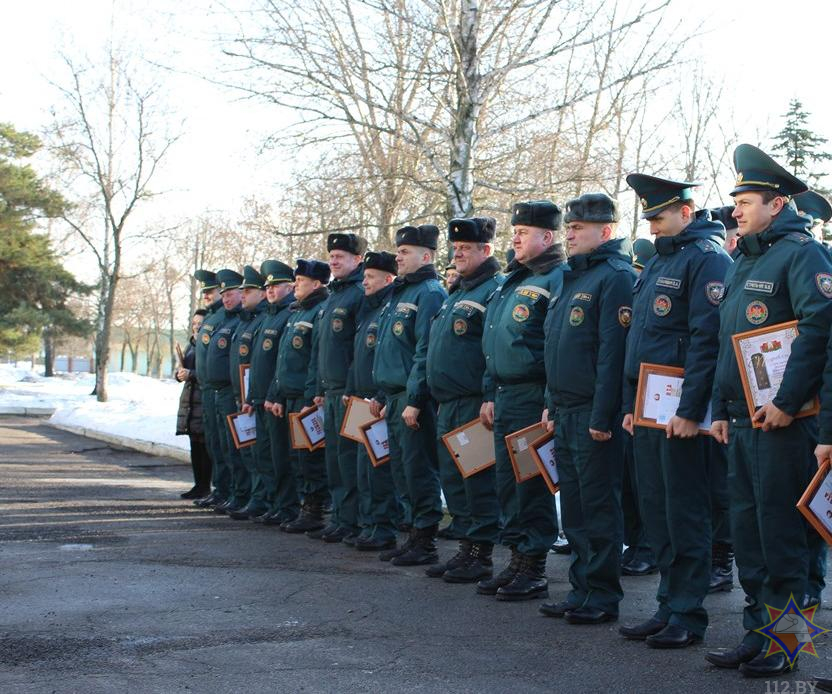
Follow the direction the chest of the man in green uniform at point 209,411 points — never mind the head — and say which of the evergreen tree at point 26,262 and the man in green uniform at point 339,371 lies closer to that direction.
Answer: the man in green uniform

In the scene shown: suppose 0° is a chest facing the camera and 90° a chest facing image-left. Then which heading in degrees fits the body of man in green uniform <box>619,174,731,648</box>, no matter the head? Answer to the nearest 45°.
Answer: approximately 45°

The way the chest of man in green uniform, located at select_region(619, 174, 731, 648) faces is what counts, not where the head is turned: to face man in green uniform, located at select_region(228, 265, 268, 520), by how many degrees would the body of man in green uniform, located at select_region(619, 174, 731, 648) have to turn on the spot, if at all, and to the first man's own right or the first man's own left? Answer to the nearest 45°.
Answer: approximately 90° to the first man's own right

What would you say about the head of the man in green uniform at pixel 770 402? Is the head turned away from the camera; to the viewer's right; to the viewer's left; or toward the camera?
to the viewer's left

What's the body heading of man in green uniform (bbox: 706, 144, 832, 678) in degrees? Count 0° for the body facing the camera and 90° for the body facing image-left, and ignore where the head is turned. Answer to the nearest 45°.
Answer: approximately 45°

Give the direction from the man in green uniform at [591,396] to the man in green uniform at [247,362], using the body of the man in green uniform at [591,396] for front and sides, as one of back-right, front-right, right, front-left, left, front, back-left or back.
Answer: right

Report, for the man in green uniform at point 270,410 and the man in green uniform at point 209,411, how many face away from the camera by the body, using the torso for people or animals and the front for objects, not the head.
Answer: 0

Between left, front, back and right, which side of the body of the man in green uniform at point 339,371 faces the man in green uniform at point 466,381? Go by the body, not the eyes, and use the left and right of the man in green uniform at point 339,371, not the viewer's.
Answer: left

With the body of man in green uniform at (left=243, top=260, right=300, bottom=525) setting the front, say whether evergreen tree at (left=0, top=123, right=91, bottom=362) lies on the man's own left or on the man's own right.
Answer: on the man's own right

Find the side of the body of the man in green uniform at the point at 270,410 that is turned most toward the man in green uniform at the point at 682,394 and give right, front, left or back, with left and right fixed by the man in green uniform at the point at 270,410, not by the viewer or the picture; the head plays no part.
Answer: left
